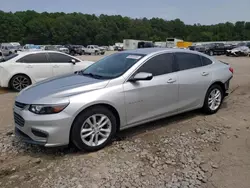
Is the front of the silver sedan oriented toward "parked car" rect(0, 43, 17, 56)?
no

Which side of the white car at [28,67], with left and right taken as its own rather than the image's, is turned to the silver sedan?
right

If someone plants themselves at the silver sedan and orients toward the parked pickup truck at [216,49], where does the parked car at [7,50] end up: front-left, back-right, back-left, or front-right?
front-left

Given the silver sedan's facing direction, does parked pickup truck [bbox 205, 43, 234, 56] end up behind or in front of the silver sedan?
behind

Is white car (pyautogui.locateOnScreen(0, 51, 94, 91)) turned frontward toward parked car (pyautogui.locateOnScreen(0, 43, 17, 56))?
no

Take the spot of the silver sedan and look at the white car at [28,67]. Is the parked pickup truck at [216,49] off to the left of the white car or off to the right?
right

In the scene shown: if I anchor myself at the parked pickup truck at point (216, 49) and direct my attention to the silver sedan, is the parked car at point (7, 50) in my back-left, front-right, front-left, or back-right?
front-right

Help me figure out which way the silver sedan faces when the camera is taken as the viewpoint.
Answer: facing the viewer and to the left of the viewer

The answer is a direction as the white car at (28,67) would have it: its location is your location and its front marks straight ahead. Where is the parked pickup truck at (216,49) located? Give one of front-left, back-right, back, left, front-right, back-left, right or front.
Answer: front-left

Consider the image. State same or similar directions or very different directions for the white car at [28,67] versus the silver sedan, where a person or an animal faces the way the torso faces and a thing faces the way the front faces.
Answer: very different directions

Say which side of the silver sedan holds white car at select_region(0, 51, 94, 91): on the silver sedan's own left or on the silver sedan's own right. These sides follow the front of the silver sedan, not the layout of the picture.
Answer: on the silver sedan's own right

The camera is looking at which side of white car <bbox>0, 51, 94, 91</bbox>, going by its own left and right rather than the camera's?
right

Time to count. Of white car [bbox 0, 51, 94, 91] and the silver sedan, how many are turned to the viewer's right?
1

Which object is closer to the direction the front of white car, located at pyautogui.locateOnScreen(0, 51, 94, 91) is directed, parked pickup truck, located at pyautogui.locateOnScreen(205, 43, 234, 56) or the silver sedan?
the parked pickup truck
